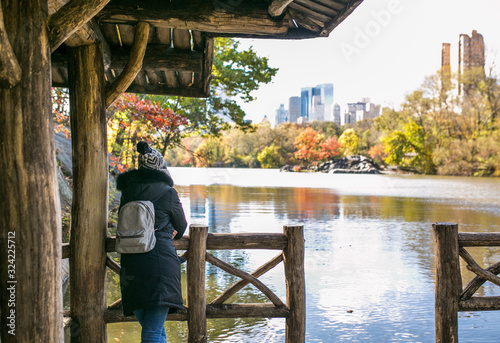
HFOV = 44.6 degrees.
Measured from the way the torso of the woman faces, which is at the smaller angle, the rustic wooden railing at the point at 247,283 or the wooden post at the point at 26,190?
the rustic wooden railing

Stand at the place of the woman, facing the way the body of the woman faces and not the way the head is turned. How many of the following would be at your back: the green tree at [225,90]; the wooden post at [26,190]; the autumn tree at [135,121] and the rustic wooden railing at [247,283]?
1

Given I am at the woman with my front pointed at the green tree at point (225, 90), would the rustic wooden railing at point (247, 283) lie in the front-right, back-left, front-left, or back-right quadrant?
front-right

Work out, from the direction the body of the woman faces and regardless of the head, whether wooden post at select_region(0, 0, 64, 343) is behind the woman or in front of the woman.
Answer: behind

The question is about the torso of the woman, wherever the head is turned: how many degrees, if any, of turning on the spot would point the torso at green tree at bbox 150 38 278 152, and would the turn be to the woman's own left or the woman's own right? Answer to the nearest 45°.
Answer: approximately 45° to the woman's own left

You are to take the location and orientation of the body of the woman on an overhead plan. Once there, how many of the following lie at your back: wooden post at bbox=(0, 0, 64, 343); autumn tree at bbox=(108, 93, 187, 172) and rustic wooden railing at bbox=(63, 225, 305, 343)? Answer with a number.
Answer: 1

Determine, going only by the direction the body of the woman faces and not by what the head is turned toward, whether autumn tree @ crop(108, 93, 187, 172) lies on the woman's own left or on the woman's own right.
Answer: on the woman's own left

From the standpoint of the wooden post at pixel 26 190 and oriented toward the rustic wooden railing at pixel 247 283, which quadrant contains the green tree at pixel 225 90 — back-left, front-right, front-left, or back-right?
front-left

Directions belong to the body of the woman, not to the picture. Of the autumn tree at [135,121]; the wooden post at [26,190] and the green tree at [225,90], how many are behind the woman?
1

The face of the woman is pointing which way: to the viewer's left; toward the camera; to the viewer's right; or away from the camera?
away from the camera

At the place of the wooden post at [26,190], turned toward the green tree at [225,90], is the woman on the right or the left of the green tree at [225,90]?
right

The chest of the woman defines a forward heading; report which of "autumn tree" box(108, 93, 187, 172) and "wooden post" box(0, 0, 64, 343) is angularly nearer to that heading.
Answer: the autumn tree

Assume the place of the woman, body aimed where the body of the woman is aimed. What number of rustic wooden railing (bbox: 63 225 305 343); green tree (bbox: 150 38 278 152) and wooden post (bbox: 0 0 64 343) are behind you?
1

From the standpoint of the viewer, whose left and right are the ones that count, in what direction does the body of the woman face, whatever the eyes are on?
facing away from the viewer and to the right of the viewer

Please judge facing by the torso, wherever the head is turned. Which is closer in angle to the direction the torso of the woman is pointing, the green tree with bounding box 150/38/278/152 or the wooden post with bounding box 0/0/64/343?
the green tree

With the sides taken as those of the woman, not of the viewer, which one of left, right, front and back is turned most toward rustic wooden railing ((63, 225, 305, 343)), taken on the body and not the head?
front
